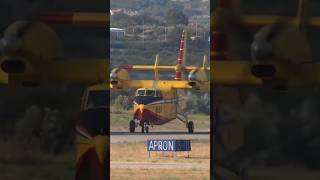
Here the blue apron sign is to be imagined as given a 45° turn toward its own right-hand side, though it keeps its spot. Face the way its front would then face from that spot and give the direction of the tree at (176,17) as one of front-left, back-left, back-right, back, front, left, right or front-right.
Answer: back-right

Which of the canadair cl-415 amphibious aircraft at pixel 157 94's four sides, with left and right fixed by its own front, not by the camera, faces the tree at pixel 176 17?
back

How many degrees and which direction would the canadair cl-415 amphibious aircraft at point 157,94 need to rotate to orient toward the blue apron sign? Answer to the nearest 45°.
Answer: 0° — it already faces it

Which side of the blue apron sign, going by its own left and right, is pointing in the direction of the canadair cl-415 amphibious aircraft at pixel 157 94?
back

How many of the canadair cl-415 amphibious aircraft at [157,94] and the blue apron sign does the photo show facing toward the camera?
2

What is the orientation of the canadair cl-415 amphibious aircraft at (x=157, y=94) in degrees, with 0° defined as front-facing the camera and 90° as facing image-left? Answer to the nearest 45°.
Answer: approximately 0°
